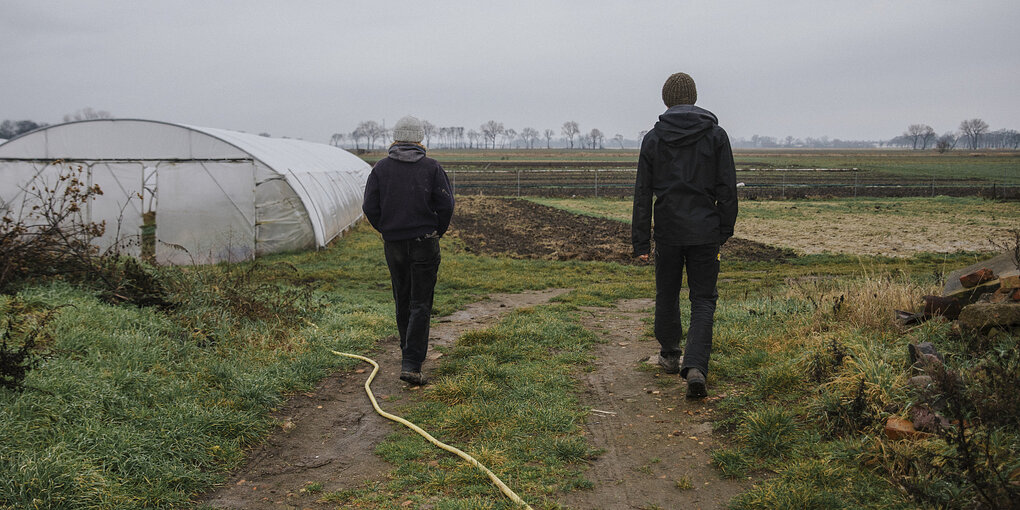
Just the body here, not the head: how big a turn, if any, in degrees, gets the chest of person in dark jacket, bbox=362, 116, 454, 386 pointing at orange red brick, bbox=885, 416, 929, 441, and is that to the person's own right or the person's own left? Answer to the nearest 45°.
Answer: approximately 135° to the person's own right

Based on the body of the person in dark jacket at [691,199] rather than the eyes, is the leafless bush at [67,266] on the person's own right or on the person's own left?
on the person's own left

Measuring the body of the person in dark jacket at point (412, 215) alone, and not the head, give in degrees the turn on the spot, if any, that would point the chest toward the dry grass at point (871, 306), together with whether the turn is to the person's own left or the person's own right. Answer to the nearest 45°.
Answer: approximately 90° to the person's own right

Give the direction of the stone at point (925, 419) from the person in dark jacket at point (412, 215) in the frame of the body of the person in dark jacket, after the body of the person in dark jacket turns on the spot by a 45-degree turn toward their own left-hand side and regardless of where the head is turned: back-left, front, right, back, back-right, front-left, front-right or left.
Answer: back

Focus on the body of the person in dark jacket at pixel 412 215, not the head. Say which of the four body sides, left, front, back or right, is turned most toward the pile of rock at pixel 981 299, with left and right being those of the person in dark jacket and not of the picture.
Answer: right

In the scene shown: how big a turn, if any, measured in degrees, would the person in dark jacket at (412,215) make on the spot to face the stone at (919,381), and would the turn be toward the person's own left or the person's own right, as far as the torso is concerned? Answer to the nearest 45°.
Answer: approximately 135° to the person's own right

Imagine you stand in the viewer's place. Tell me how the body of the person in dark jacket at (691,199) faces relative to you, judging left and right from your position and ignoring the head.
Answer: facing away from the viewer

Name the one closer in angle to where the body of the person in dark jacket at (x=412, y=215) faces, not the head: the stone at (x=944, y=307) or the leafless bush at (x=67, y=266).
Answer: the leafless bush

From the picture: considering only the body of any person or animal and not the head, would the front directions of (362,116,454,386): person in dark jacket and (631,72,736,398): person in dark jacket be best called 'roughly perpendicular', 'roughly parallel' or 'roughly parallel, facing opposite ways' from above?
roughly parallel

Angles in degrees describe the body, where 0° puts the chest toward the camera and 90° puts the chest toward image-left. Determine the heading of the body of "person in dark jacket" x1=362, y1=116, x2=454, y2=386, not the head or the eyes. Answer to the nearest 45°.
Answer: approximately 180°

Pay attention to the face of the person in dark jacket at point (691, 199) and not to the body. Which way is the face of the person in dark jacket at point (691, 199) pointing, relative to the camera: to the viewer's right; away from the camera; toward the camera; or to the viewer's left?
away from the camera

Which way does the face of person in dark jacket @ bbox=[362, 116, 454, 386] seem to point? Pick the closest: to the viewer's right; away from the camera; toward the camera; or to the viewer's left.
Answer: away from the camera

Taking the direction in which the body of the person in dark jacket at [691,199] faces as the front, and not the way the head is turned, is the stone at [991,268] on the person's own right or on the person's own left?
on the person's own right

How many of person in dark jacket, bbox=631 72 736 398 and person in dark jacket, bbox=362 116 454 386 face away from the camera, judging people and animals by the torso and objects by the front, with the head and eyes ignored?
2

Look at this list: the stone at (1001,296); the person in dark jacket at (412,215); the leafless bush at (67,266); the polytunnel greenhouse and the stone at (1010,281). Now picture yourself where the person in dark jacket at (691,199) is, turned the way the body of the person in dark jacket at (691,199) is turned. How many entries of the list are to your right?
2
